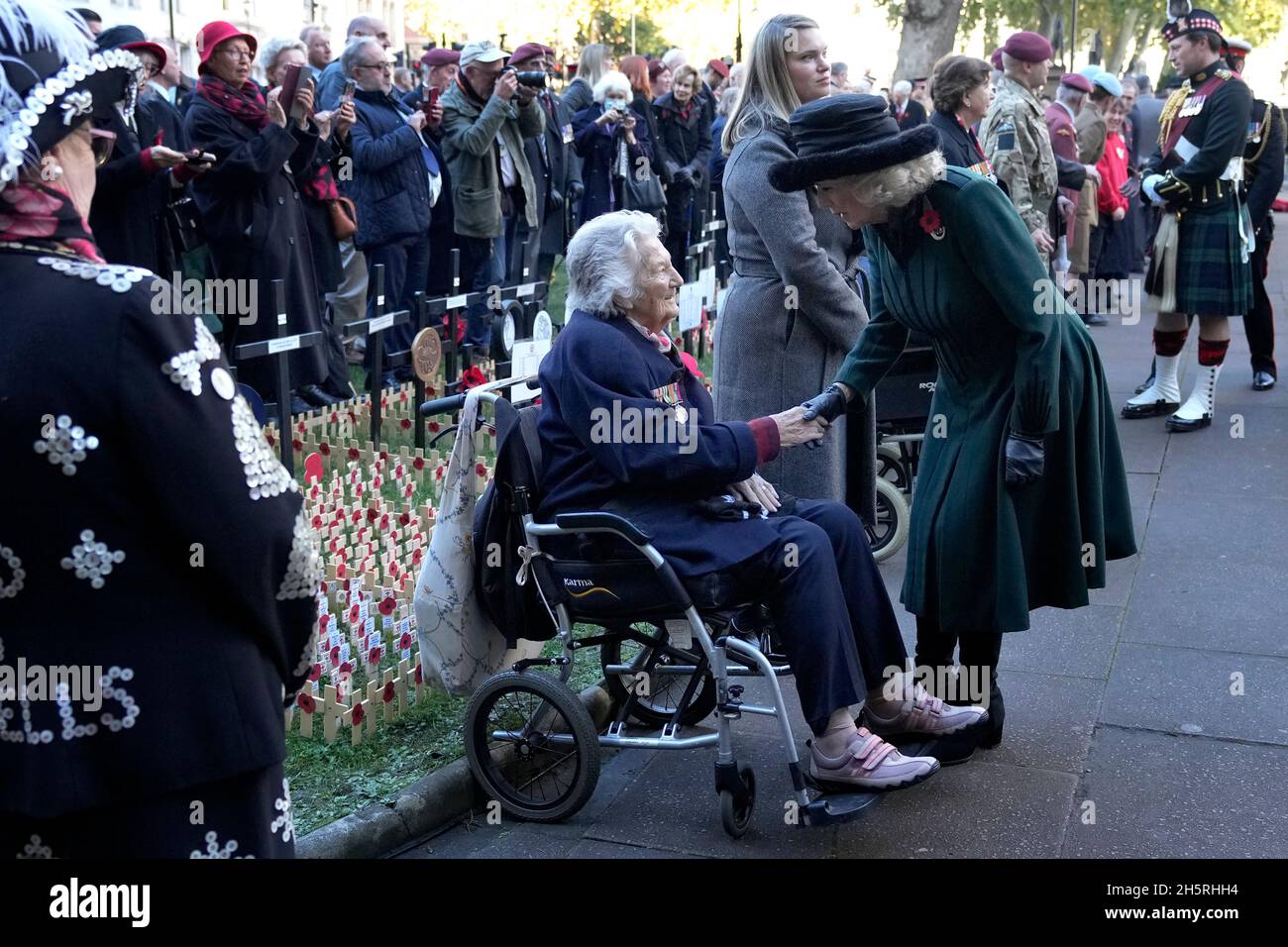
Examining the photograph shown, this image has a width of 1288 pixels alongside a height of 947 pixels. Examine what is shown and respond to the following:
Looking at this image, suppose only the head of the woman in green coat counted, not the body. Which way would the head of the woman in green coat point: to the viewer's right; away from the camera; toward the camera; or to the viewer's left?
to the viewer's left

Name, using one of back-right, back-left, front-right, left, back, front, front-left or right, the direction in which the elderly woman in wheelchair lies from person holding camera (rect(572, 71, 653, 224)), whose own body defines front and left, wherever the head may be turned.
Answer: front

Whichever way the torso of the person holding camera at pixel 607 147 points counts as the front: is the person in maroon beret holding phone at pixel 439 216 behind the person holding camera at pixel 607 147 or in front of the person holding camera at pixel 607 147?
in front

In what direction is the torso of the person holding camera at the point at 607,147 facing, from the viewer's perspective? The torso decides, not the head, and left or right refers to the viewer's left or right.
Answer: facing the viewer

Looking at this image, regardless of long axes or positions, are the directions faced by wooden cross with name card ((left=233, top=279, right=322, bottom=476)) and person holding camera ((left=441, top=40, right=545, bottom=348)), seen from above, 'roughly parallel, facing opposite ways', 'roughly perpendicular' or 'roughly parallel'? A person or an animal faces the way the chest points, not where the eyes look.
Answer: roughly parallel

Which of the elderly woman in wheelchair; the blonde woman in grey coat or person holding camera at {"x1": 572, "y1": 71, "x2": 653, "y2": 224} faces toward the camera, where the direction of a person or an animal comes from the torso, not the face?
the person holding camera

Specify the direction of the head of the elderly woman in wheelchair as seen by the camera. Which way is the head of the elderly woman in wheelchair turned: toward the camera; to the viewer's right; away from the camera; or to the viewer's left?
to the viewer's right

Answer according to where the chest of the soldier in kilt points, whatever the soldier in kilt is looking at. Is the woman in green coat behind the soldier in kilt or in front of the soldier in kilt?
in front

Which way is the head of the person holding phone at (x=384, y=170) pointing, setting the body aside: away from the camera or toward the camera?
toward the camera

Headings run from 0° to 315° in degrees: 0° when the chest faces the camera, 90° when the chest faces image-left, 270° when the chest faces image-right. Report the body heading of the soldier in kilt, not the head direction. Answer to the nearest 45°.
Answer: approximately 45°

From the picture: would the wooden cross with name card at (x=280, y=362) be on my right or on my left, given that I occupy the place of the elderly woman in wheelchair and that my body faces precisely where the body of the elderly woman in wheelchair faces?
on my left

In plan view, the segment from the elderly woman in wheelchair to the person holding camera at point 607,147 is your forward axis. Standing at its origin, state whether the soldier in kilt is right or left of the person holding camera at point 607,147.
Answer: right

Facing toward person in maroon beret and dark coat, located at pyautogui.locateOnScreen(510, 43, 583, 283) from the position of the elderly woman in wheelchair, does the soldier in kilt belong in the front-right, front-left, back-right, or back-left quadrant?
front-right
